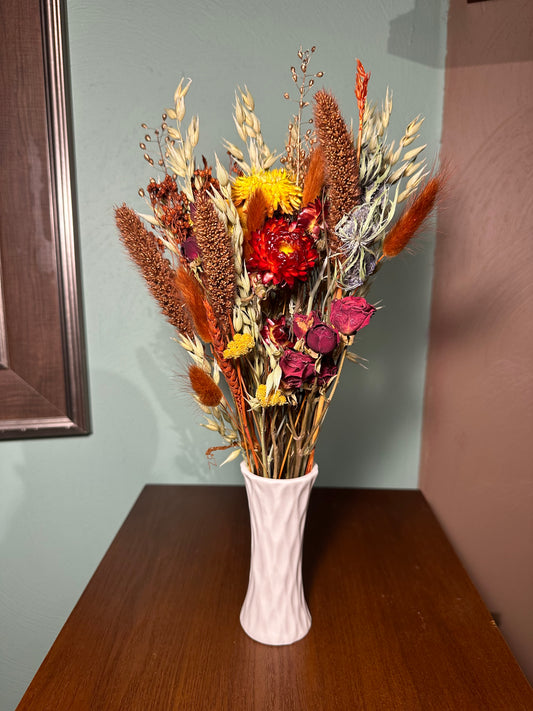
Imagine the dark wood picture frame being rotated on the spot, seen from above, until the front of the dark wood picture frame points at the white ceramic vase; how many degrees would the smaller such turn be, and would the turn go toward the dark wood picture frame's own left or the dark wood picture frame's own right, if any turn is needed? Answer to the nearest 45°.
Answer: approximately 45° to the dark wood picture frame's own left

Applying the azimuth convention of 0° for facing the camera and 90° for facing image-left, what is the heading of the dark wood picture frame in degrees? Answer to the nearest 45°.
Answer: approximately 0°

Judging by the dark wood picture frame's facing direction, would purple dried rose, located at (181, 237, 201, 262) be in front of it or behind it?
in front

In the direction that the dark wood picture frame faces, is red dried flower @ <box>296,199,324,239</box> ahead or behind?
ahead
